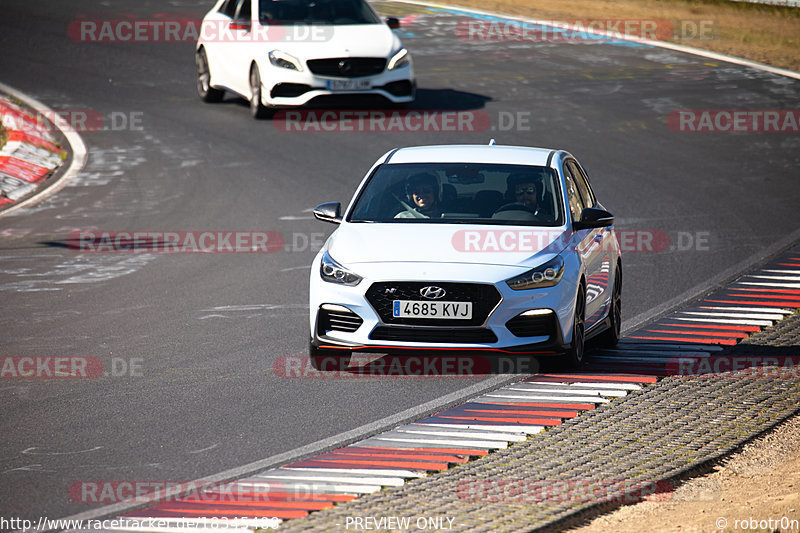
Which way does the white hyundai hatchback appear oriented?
toward the camera

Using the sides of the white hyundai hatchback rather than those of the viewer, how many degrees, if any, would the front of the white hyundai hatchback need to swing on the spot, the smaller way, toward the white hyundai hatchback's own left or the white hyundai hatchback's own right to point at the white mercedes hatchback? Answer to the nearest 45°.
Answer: approximately 180°
